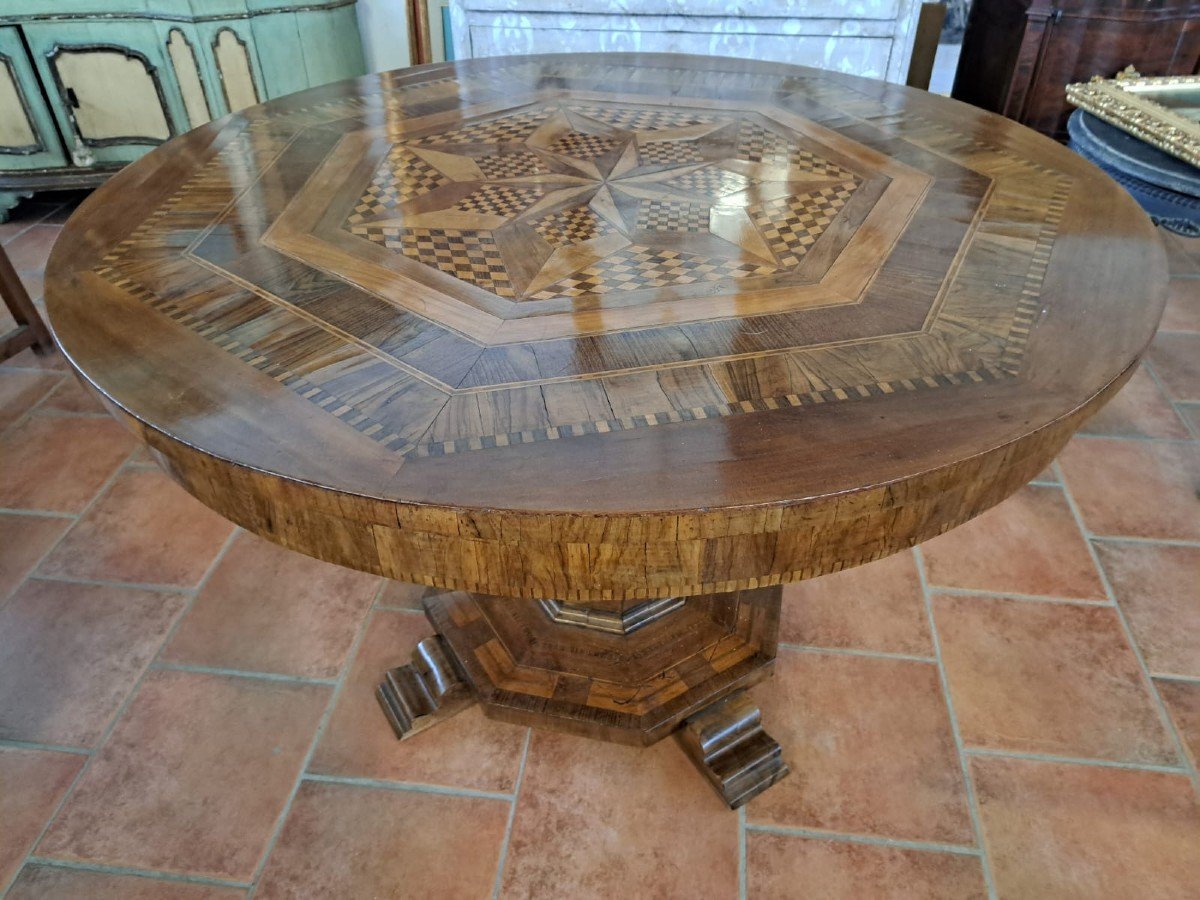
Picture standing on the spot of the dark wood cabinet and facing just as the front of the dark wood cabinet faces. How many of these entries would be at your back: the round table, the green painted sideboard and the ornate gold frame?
0

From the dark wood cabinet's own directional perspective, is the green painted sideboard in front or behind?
in front

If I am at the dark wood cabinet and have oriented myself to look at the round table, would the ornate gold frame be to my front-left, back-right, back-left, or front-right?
front-left

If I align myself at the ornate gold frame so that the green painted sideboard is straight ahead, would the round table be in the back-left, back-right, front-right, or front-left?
front-left

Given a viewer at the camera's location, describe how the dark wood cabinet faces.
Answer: facing the viewer and to the left of the viewer

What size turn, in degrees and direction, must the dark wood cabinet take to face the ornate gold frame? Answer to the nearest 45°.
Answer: approximately 45° to its left

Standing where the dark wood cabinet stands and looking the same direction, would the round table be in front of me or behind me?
in front

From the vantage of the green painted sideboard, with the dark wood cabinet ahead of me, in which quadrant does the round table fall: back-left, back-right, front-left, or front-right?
front-right

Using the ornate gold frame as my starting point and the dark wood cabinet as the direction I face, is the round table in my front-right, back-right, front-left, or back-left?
back-left

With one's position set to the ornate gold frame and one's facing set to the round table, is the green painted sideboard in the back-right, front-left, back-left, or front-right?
front-right
